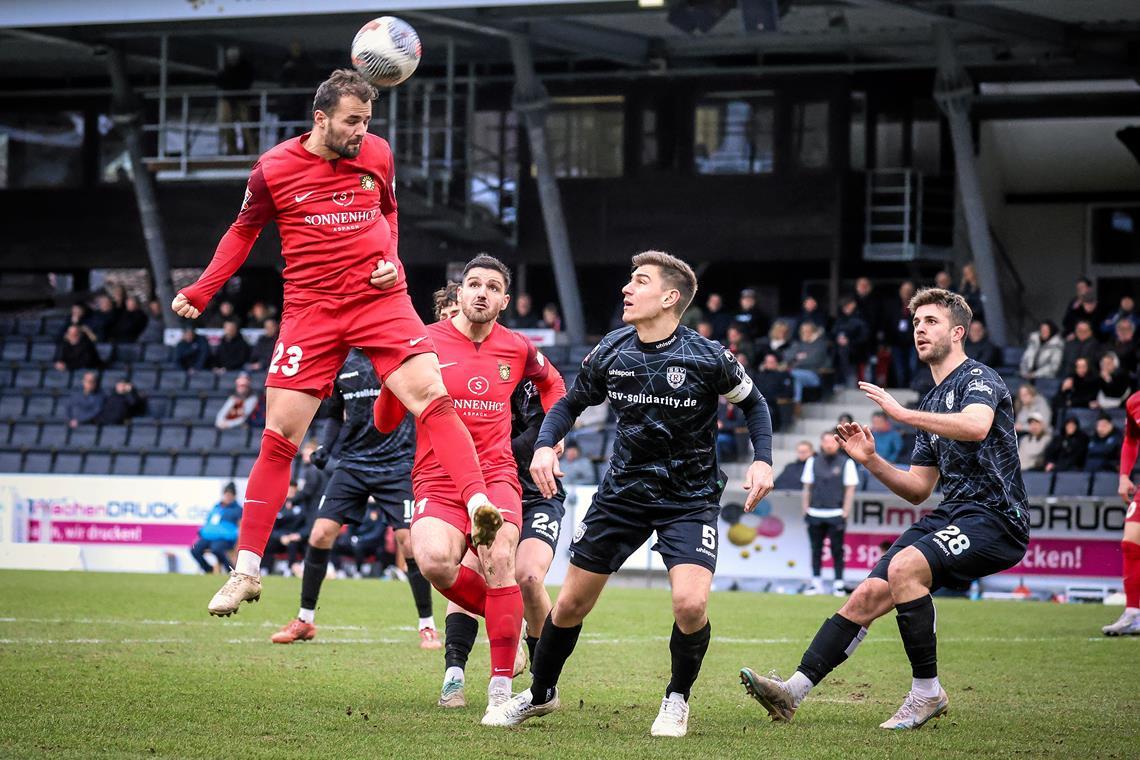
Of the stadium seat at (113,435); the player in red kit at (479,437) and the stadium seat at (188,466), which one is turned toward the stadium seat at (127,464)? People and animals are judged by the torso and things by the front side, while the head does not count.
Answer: the stadium seat at (113,435)

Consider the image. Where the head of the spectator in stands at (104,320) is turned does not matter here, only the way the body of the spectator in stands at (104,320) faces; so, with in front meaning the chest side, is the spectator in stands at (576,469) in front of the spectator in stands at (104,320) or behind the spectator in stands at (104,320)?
in front

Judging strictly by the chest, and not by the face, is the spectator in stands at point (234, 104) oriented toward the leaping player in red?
yes

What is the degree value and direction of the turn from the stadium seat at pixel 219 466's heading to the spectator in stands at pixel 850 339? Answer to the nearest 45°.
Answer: approximately 90° to its left

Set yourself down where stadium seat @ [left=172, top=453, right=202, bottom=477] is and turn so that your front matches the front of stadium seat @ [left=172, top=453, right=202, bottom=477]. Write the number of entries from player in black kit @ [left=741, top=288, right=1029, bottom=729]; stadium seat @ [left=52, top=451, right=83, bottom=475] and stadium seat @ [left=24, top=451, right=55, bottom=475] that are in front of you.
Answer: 1

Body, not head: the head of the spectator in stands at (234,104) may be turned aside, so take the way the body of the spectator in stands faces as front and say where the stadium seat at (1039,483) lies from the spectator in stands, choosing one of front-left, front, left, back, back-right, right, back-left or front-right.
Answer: front-left

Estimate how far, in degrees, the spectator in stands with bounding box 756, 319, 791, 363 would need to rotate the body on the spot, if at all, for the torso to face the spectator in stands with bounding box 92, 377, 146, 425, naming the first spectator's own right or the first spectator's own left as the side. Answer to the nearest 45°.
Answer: approximately 45° to the first spectator's own right

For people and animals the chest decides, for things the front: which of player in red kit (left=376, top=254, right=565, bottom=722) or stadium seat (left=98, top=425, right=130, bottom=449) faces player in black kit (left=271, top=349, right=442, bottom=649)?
the stadium seat

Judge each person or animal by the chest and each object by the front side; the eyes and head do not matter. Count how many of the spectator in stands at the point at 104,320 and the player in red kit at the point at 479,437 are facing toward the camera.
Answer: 2

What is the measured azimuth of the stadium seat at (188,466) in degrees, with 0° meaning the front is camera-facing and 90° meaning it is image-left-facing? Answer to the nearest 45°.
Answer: approximately 0°

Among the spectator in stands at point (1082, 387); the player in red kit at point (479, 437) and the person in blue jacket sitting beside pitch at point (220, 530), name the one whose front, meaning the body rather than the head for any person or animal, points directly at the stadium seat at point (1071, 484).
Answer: the spectator in stands at point (1082, 387)

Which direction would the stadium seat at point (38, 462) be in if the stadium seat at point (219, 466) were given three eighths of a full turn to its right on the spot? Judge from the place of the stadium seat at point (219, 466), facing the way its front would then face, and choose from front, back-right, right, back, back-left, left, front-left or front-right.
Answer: front

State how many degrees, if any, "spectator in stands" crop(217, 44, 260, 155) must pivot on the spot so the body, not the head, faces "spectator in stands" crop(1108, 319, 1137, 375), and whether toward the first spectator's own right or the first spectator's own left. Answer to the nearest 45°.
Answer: approximately 45° to the first spectator's own left
